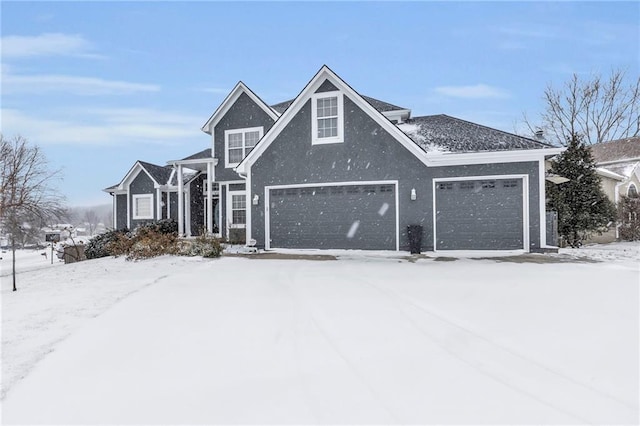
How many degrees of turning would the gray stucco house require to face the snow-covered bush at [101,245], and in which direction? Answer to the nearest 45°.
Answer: approximately 90° to its right

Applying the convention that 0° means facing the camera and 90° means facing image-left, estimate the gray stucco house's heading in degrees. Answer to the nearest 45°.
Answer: approximately 0°

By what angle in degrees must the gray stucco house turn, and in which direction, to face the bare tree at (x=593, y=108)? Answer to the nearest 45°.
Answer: approximately 135° to its left

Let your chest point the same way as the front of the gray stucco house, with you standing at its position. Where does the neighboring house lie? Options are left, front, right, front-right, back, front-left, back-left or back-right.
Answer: back-left

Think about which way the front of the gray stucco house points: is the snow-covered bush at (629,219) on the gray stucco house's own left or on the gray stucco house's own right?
on the gray stucco house's own left

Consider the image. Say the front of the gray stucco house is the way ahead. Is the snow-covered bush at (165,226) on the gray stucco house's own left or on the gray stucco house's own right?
on the gray stucco house's own right

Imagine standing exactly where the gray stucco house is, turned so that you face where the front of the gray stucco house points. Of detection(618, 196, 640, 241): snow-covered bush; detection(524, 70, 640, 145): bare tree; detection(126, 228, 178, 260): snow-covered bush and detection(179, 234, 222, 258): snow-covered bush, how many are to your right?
2

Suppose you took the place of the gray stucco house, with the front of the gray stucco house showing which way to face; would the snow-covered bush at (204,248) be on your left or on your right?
on your right

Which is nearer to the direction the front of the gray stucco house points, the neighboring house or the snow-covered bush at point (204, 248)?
the snow-covered bush
